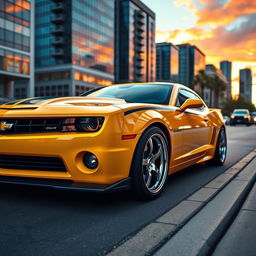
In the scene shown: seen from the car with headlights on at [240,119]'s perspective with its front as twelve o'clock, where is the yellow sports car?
The yellow sports car is roughly at 12 o'clock from the car with headlights on.

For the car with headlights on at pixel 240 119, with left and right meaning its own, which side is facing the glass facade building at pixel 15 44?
right

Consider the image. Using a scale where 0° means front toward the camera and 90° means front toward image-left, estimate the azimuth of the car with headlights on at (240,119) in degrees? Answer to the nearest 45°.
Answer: approximately 0°

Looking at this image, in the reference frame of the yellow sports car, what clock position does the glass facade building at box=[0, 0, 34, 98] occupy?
The glass facade building is roughly at 4 o'clock from the yellow sports car.

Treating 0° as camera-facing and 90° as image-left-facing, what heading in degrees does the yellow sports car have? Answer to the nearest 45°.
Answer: approximately 45°

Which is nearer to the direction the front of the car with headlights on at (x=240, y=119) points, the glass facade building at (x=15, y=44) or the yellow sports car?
the yellow sports car
